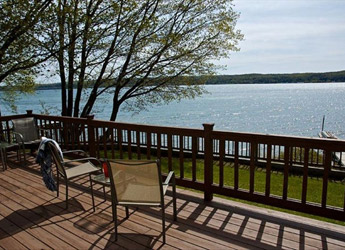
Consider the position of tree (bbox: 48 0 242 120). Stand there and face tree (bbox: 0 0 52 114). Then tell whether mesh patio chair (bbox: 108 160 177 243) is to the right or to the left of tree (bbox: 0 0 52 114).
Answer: left

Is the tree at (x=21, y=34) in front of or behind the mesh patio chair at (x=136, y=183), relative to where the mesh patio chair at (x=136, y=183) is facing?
in front

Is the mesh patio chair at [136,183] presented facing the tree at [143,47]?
yes

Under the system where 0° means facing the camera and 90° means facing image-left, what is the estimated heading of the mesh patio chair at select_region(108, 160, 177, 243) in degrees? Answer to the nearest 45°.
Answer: approximately 180°
